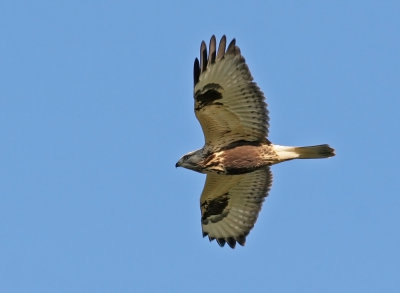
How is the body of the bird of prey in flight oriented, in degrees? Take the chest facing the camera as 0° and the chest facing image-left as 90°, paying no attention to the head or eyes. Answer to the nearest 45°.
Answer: approximately 90°
